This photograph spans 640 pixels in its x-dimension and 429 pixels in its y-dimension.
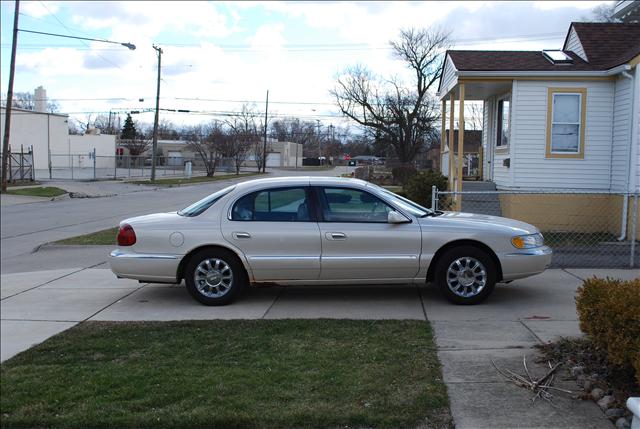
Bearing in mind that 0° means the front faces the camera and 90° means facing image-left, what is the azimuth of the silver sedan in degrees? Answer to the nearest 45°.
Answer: approximately 270°

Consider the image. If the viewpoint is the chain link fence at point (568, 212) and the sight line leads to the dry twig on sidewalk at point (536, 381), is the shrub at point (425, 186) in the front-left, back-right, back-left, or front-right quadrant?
back-right

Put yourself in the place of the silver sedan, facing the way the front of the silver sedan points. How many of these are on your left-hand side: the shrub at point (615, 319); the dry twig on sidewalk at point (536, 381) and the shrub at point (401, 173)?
1

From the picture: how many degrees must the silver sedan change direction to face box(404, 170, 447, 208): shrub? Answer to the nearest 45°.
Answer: approximately 90° to its left

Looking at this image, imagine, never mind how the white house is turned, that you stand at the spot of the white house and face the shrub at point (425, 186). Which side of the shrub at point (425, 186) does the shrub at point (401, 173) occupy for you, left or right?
right

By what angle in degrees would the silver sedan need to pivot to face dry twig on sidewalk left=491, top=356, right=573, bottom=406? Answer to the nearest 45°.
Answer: approximately 45° to its right

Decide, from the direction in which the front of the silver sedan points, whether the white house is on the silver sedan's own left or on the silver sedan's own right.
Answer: on the silver sedan's own left

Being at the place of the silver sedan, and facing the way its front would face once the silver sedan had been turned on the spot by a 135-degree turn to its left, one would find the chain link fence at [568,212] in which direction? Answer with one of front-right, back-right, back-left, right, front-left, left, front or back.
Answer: right

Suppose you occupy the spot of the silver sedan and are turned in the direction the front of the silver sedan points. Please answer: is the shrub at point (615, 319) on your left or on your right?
on your right

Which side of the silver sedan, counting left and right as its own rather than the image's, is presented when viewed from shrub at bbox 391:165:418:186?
left

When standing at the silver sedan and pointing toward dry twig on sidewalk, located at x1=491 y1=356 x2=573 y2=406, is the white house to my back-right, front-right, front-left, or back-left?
back-left
